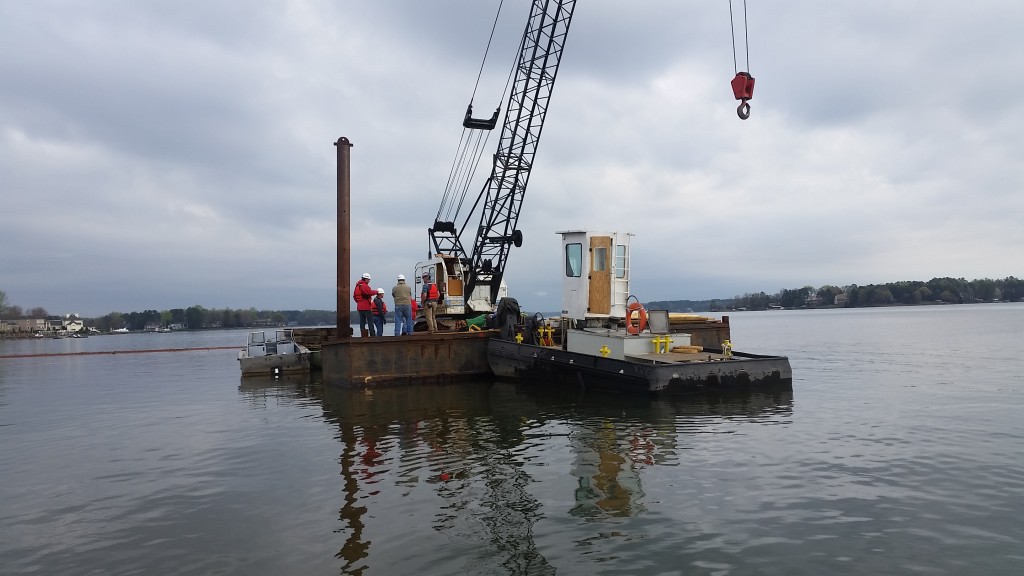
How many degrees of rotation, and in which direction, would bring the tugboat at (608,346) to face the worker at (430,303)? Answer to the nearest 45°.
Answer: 0° — it already faces them

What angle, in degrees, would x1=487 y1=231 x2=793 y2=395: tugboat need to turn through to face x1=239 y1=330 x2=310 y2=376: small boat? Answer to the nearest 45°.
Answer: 0° — it already faces it

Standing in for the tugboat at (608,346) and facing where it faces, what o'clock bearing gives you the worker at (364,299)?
The worker is roughly at 11 o'clock from the tugboat.

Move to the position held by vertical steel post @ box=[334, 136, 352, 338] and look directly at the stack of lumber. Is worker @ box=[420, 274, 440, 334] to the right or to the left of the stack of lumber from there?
left

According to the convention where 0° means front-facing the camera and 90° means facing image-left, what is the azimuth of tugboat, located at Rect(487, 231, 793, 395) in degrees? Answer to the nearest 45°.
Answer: approximately 135°

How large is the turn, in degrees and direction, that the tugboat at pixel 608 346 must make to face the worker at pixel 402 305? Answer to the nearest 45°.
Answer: approximately 45° to its left
